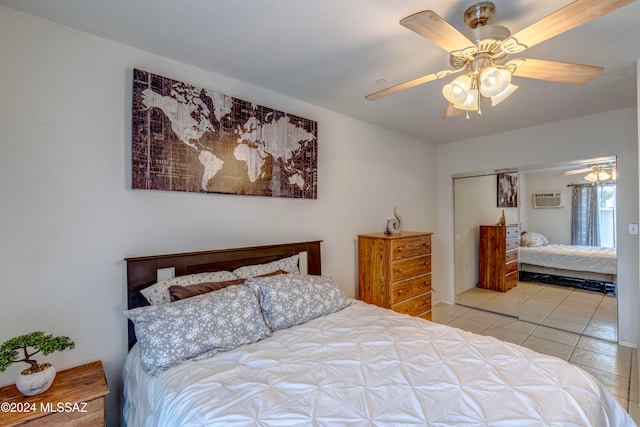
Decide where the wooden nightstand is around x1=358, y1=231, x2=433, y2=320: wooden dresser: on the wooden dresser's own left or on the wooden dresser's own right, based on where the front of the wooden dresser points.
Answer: on the wooden dresser's own right

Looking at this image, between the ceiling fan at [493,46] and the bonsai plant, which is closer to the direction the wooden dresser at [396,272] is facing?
the ceiling fan

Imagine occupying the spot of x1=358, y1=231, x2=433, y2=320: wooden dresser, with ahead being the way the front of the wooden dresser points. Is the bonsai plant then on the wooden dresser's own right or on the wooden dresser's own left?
on the wooden dresser's own right

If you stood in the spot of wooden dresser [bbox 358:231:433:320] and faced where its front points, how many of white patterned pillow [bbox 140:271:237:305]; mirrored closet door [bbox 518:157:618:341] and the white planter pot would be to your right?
2

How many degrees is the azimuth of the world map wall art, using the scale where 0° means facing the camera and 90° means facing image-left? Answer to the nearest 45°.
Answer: approximately 315°

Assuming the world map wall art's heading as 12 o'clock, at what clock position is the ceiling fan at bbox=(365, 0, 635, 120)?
The ceiling fan is roughly at 12 o'clock from the world map wall art.

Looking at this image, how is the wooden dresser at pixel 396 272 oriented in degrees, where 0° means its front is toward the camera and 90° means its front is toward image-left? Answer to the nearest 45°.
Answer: approximately 315°
